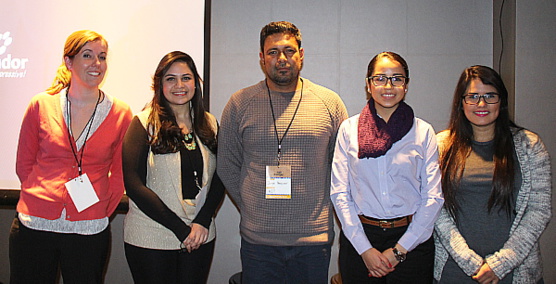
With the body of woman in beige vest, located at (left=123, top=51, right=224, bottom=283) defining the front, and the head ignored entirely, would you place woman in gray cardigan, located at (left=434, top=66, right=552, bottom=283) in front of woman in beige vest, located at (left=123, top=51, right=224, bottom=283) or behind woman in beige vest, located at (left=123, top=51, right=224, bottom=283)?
in front

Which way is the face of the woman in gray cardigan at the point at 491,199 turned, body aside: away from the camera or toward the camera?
toward the camera

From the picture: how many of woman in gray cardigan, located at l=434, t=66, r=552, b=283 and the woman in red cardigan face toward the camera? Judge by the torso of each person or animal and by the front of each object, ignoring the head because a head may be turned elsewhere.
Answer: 2

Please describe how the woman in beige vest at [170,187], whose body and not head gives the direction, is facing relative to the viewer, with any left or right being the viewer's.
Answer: facing the viewer and to the right of the viewer

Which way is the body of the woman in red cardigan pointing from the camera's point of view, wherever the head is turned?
toward the camera

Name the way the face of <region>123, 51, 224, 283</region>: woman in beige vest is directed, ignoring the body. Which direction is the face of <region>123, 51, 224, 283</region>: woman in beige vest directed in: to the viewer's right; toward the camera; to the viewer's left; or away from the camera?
toward the camera

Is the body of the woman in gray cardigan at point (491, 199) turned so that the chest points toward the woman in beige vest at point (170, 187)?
no

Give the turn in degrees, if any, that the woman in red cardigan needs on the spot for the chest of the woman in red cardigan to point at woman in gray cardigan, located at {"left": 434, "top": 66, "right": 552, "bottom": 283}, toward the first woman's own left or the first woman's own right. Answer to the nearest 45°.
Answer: approximately 45° to the first woman's own left

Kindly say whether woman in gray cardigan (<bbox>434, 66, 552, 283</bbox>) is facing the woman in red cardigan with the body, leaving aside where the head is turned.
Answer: no
